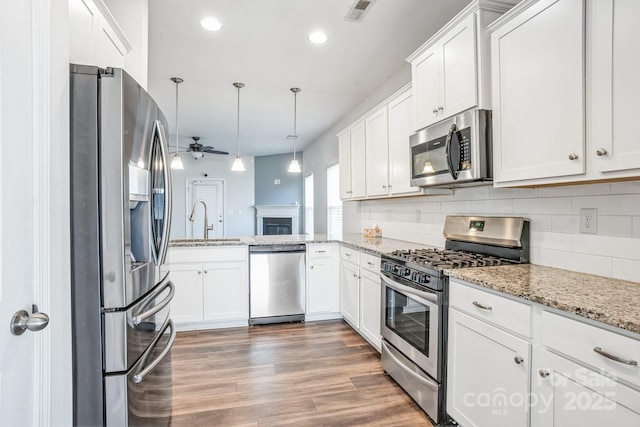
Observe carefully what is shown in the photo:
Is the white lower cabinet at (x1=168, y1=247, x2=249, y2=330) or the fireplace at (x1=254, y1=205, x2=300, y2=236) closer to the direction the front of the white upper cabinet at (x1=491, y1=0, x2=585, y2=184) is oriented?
the white lower cabinet

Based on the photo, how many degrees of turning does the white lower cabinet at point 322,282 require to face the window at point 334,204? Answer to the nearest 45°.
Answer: approximately 180°

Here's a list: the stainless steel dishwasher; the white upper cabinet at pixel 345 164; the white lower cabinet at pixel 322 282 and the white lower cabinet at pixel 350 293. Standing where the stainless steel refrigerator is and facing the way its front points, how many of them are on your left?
4

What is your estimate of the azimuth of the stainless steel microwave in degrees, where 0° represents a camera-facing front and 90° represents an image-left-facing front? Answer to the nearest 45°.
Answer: approximately 45°

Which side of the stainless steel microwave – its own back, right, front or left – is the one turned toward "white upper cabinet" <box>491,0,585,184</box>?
left

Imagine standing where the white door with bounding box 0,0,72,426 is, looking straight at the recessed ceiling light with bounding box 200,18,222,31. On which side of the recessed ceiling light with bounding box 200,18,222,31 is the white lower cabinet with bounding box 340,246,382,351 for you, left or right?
right

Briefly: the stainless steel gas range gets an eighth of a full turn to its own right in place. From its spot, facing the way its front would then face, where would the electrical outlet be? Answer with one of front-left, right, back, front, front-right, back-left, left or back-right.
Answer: back

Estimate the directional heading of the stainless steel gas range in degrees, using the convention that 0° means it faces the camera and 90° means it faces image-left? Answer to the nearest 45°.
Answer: approximately 45°
